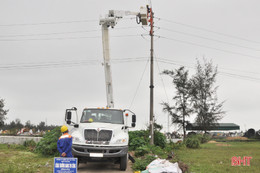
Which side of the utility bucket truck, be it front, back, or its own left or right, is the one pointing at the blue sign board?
front

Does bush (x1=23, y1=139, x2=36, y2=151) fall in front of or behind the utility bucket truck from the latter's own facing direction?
behind

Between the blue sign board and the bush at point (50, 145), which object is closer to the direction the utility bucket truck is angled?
the blue sign board

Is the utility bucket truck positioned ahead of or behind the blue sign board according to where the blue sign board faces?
behind

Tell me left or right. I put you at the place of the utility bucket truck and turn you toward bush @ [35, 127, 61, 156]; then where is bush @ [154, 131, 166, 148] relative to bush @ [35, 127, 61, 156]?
right

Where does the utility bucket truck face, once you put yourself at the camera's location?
facing the viewer

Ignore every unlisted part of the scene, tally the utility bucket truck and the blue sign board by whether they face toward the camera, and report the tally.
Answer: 2

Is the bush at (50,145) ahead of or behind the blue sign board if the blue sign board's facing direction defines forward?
behind

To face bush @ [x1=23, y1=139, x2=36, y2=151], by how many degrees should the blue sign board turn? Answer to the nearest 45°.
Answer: approximately 180°
